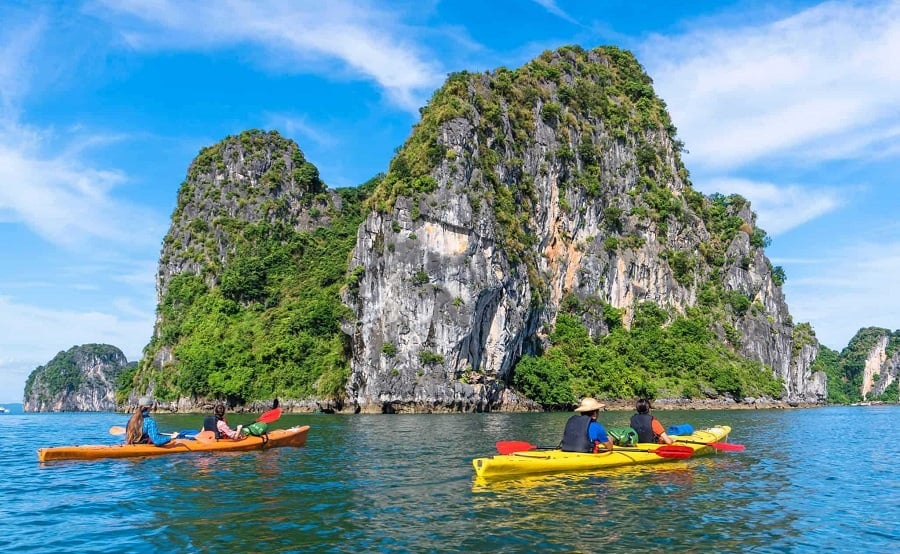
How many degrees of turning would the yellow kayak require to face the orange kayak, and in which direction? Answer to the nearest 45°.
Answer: approximately 135° to its left

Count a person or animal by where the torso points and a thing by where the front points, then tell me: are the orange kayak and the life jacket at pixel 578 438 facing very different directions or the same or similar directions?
same or similar directions

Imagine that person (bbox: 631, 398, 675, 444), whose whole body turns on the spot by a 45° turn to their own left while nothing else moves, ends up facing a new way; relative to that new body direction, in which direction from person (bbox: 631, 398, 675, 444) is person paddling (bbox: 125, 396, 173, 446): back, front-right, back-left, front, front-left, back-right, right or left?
left

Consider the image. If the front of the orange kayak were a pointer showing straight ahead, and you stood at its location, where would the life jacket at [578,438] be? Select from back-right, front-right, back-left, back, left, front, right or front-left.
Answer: front-right

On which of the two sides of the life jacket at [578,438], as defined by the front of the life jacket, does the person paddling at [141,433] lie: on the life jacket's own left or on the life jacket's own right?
on the life jacket's own left

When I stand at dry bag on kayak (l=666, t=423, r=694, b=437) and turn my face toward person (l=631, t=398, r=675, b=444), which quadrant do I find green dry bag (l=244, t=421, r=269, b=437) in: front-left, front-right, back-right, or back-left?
front-right

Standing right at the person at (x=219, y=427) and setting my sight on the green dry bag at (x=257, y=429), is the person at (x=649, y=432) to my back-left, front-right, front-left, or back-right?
front-right

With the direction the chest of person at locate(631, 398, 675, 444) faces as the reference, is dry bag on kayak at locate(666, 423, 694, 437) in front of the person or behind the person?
in front

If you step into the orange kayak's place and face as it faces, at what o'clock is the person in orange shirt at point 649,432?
The person in orange shirt is roughly at 1 o'clock from the orange kayak.

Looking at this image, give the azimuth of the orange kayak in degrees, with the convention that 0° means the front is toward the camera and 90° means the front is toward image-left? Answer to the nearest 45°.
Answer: approximately 270°

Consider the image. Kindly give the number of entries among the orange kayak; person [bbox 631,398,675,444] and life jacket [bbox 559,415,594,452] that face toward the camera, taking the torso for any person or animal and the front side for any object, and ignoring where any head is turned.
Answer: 0

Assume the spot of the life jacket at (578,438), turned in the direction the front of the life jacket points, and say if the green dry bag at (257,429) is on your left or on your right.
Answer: on your left

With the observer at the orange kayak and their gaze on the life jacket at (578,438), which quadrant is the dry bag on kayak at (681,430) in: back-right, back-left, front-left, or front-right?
front-left
